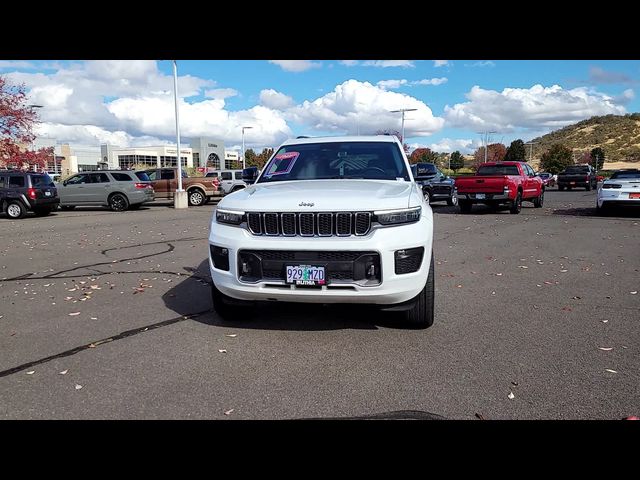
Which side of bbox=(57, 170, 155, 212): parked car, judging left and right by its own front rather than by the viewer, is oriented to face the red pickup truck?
back

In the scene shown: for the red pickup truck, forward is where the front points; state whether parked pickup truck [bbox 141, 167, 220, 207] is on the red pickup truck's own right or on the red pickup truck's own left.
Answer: on the red pickup truck's own left

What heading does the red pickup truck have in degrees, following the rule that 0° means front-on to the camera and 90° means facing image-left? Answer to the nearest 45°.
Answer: approximately 225°

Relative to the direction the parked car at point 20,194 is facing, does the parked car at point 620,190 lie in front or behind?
behind

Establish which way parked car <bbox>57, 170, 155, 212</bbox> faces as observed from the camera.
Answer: facing away from the viewer and to the left of the viewer

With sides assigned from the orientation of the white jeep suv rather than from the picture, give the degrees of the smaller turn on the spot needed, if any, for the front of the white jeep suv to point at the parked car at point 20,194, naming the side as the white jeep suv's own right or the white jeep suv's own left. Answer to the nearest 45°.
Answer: approximately 135° to the white jeep suv's own right
